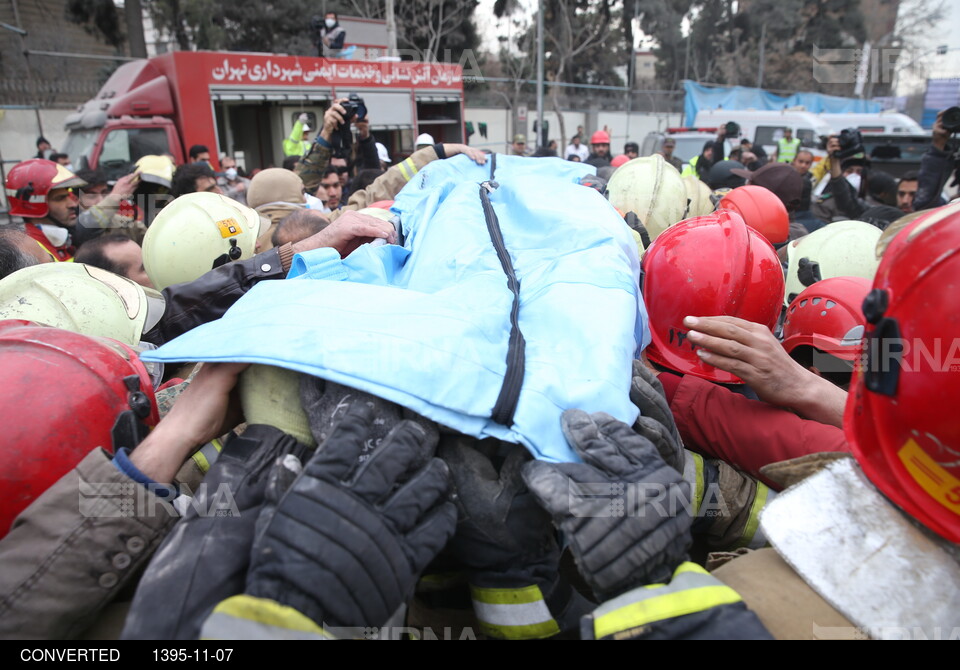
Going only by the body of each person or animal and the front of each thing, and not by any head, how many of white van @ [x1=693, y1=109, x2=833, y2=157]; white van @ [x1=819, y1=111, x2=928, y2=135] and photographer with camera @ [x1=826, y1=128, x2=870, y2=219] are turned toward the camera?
1

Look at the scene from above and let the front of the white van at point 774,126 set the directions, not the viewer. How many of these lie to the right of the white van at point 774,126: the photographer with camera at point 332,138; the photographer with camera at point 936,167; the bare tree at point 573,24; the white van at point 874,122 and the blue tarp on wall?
2

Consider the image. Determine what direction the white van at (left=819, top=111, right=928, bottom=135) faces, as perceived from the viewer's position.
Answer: facing to the right of the viewer

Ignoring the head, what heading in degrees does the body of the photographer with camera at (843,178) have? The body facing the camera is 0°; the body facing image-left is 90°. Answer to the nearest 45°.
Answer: approximately 0°

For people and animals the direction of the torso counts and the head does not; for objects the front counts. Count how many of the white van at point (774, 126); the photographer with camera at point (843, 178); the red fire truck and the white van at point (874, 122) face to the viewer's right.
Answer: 2

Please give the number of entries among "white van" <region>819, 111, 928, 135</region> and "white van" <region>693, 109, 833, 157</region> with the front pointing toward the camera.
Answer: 0

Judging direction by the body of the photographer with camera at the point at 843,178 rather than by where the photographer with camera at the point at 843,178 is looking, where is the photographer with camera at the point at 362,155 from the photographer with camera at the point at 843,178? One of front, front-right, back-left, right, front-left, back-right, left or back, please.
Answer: front-right

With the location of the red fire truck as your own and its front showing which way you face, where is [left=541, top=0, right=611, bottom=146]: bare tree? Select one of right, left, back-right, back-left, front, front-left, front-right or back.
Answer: back
